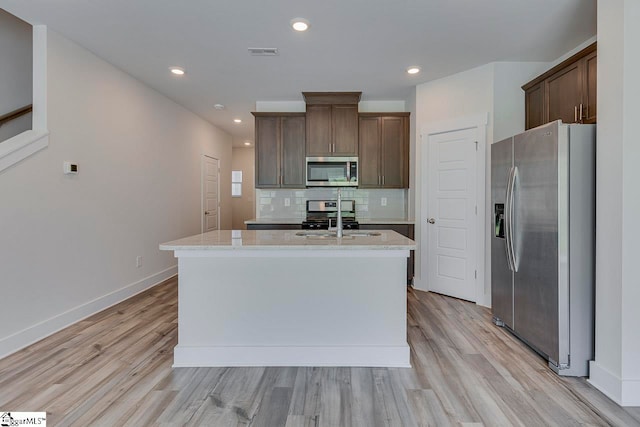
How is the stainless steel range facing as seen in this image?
toward the camera

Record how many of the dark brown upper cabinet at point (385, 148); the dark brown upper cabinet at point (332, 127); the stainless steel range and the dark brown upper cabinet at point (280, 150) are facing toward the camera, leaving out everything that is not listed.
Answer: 4

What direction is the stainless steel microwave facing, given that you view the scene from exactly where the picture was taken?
facing the viewer

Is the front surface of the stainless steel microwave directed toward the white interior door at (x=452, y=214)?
no

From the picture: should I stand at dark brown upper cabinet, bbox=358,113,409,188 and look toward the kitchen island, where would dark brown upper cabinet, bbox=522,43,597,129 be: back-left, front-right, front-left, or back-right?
front-left

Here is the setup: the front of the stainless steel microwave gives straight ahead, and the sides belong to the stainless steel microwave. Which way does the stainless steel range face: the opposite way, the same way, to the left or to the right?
the same way

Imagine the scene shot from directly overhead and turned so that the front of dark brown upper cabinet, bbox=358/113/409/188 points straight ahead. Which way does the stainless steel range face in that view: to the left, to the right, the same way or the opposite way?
the same way

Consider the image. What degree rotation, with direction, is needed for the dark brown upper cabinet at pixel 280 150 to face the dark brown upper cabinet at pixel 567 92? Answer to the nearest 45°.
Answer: approximately 45° to its left

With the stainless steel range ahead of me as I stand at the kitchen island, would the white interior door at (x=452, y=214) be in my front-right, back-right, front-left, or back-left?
front-right

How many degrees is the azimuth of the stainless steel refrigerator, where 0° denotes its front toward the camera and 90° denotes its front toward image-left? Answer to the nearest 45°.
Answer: approximately 45°

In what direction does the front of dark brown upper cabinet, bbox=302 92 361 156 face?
toward the camera

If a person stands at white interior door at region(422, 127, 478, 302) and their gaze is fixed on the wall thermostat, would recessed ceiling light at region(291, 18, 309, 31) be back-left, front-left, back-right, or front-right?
front-left

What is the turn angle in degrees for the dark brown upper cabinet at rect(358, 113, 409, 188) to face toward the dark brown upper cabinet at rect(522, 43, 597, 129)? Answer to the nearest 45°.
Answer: approximately 45° to its left

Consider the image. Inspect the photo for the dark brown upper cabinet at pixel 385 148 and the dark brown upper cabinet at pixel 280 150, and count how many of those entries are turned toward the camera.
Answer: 2
